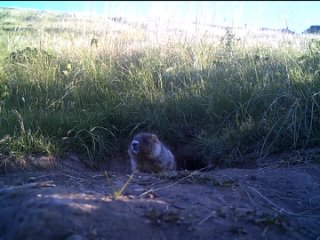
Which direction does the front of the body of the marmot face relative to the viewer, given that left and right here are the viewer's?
facing the viewer and to the left of the viewer
